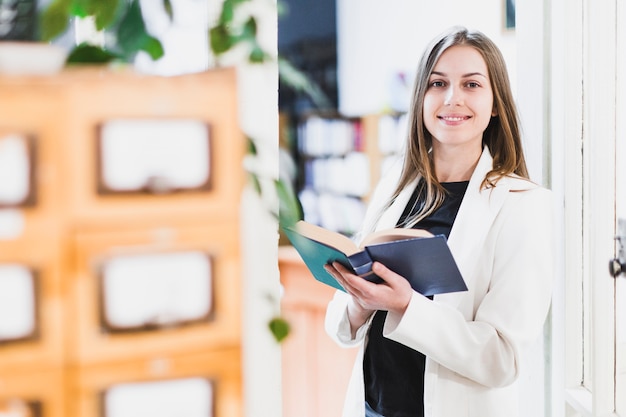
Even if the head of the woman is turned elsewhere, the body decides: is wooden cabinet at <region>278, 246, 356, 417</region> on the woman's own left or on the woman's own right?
on the woman's own right

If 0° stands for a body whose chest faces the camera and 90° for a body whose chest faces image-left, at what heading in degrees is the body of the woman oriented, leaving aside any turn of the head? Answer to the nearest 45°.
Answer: approximately 45°
